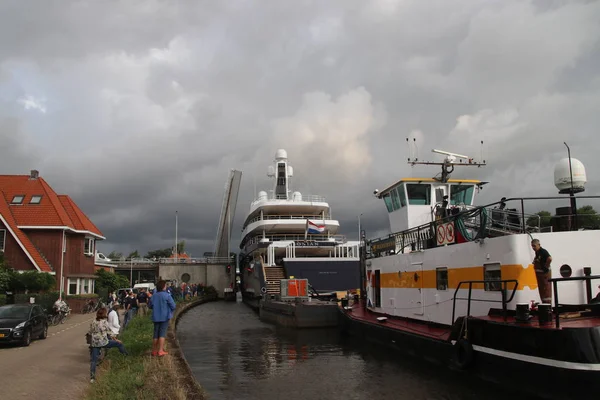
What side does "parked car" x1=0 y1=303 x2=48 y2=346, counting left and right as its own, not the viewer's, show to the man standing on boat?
left

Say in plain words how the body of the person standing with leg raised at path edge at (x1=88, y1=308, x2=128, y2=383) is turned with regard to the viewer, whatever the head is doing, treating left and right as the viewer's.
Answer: facing away from the viewer and to the right of the viewer

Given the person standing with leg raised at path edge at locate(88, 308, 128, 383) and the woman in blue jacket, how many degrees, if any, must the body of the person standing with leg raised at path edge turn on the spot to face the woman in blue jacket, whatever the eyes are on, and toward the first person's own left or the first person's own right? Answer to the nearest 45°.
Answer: approximately 45° to the first person's own right

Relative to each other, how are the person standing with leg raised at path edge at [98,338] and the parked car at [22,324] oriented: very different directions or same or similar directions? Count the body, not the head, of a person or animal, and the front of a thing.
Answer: very different directions

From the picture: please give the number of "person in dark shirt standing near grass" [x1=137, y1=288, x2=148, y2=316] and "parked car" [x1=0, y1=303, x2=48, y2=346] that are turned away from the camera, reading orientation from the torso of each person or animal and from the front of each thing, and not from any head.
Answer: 1

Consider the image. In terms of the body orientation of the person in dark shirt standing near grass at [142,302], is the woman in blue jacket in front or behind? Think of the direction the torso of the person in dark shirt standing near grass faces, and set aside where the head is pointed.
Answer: behind

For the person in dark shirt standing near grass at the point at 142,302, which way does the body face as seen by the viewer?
away from the camera
